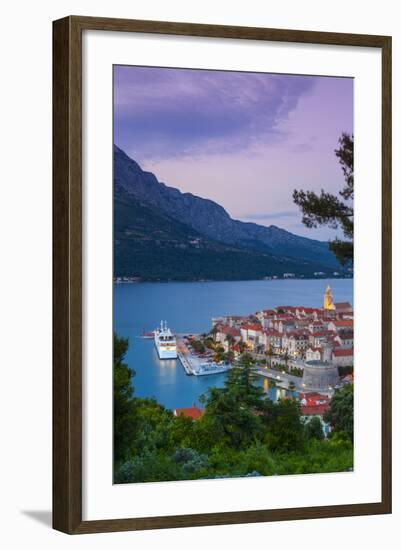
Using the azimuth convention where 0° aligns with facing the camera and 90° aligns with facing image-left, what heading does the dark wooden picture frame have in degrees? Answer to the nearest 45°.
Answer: approximately 315°
